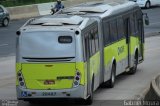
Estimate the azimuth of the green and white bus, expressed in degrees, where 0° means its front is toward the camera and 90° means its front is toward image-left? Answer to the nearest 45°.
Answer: approximately 225°
